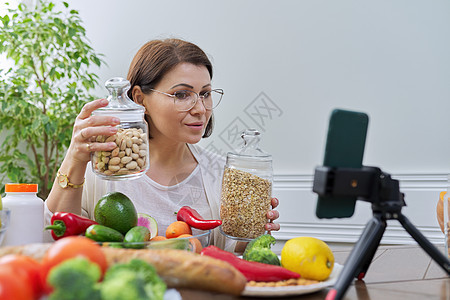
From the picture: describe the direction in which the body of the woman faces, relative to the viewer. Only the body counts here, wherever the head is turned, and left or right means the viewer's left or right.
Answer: facing the viewer and to the right of the viewer

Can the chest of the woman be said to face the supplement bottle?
no

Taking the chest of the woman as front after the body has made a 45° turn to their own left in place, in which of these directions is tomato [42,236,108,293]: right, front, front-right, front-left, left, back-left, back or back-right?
right

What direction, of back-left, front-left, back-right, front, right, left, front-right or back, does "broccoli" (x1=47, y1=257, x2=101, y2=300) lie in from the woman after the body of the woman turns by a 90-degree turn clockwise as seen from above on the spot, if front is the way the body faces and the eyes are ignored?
front-left

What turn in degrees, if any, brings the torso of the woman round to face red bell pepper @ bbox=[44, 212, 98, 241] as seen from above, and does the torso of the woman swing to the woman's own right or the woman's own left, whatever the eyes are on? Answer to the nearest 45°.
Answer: approximately 45° to the woman's own right

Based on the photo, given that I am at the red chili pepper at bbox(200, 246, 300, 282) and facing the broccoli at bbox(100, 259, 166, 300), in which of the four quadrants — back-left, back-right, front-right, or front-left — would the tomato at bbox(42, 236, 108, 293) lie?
front-right

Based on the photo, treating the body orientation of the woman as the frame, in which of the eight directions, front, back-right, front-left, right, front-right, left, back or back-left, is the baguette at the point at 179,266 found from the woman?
front-right

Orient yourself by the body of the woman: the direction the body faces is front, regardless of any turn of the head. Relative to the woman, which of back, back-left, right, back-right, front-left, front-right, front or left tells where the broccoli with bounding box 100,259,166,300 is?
front-right

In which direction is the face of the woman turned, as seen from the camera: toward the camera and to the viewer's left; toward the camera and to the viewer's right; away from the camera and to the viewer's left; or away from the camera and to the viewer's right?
toward the camera and to the viewer's right
